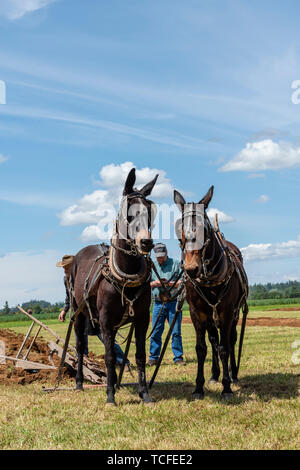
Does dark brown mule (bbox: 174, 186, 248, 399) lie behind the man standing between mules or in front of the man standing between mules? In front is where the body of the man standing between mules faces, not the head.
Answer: in front

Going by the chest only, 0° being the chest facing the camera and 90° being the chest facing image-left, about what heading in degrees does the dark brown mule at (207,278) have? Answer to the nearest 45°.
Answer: approximately 0°

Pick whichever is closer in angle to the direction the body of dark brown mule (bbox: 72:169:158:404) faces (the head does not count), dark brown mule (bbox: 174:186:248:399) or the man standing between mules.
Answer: the dark brown mule

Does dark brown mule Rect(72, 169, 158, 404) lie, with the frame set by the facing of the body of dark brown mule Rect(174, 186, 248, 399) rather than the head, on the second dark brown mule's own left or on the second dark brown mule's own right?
on the second dark brown mule's own right

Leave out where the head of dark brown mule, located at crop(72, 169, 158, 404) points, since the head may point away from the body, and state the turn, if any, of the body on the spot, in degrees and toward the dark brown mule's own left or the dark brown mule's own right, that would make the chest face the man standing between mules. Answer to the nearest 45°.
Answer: approximately 135° to the dark brown mule's own left

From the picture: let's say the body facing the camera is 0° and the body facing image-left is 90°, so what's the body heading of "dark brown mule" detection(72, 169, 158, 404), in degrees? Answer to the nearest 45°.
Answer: approximately 315°

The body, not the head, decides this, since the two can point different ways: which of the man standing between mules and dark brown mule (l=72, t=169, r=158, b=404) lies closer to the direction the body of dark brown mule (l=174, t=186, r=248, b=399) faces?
the dark brown mule

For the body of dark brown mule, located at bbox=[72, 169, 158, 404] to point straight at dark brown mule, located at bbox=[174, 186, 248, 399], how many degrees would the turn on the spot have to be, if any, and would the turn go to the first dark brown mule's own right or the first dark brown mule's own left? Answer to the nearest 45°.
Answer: approximately 45° to the first dark brown mule's own left

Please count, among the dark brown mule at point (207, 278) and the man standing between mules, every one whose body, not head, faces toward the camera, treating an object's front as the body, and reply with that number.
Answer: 2

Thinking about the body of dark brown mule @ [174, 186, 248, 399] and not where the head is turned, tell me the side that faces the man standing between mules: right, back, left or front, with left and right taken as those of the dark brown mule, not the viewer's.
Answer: back
